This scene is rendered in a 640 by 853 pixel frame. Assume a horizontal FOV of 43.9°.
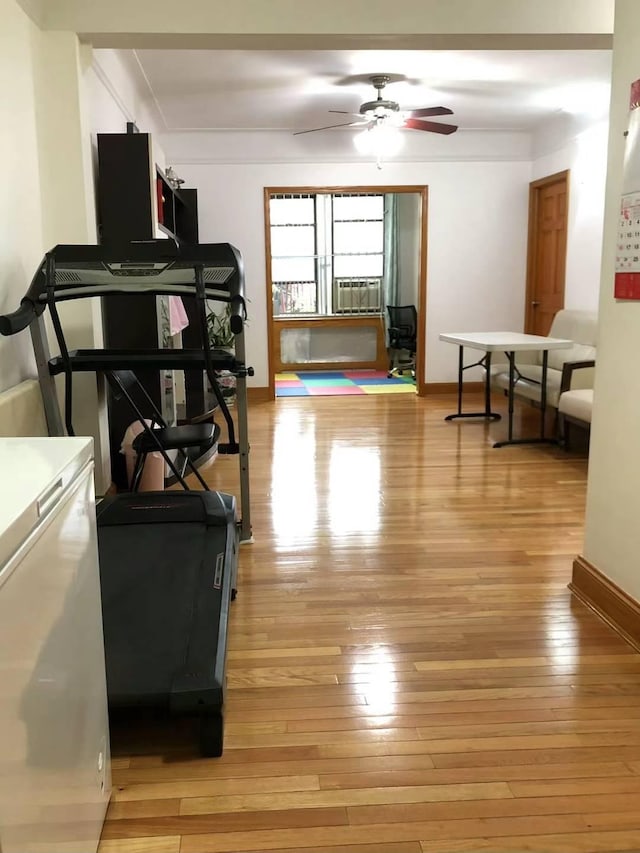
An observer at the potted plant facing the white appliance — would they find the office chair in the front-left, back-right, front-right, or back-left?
back-left

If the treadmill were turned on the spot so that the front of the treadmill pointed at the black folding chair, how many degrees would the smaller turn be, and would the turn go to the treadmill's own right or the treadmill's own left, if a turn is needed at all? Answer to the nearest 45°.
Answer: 0° — it already faces it

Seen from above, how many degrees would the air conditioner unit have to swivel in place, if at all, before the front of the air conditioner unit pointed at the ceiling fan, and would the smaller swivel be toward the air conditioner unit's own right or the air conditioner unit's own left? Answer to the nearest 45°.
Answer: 0° — it already faces it

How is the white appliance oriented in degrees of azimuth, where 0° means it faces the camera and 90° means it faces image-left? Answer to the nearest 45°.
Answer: approximately 270°

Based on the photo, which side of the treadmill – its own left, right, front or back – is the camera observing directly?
back

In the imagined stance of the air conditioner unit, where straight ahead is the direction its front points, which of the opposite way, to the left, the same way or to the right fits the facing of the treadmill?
the opposite way

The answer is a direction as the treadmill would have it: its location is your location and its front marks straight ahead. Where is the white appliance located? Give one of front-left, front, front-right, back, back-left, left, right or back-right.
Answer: back

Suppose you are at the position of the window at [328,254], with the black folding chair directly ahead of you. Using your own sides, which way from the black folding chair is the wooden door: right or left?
left

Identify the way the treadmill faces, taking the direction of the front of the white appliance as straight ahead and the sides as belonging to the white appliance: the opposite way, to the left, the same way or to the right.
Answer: to the left

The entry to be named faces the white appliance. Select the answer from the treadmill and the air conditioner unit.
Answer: the air conditioner unit

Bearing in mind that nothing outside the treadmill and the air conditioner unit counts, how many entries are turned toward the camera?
1
